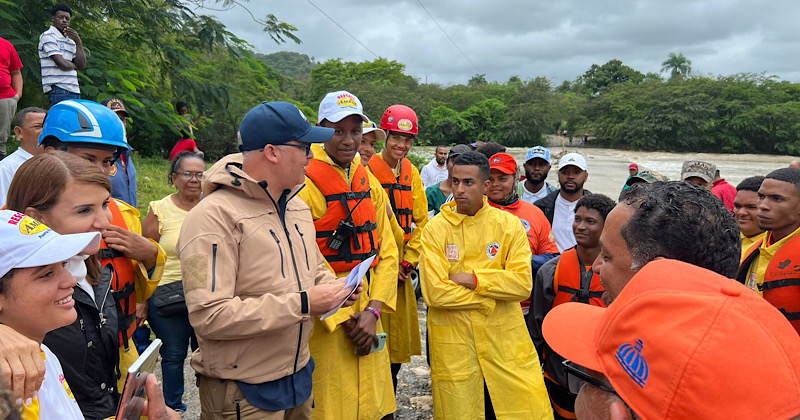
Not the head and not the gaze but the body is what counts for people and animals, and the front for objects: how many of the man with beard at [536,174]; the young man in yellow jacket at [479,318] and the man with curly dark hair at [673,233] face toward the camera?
2

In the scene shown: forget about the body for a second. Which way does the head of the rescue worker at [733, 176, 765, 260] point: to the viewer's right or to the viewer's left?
to the viewer's left

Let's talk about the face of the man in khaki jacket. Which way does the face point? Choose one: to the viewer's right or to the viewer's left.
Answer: to the viewer's right

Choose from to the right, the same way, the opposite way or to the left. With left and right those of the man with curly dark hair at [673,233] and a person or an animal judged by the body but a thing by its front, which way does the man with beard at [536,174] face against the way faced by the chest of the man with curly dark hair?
to the left

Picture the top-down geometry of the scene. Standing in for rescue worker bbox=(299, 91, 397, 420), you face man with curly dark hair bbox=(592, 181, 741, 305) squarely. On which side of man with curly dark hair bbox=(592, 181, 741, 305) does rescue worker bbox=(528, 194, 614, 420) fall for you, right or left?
left

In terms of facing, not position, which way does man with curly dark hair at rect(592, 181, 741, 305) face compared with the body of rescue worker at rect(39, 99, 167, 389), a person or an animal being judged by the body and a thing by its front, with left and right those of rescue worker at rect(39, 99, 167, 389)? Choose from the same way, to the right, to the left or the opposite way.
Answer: the opposite way

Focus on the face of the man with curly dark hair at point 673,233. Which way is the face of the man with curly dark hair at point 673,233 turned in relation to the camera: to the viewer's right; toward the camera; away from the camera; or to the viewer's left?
to the viewer's left

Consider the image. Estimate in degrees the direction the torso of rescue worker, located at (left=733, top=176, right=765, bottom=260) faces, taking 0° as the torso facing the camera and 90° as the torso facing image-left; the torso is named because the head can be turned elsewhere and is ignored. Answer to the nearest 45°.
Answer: approximately 45°

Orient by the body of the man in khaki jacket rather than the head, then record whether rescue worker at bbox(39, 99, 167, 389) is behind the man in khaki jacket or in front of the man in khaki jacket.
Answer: behind

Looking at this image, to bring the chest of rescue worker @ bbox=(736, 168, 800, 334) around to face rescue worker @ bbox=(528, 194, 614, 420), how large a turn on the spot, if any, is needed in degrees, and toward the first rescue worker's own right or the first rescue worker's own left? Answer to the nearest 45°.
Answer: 0° — they already face them
